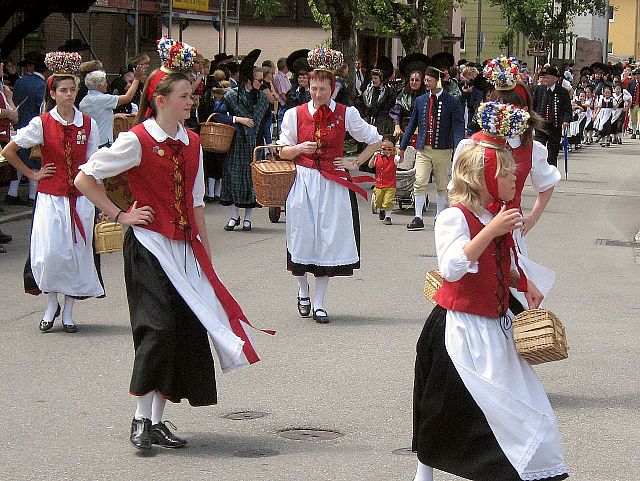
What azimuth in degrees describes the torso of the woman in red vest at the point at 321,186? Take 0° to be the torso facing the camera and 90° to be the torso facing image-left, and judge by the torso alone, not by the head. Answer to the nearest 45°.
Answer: approximately 0°

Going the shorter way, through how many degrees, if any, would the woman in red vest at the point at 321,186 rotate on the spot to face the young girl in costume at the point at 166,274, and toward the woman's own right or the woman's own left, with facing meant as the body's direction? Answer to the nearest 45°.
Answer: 0° — they already face them

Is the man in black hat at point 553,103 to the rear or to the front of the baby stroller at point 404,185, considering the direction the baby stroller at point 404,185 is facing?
to the rear

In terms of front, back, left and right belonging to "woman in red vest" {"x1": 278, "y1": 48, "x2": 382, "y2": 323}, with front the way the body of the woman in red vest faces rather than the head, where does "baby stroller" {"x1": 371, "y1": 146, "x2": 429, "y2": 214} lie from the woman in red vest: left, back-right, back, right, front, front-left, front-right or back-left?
back

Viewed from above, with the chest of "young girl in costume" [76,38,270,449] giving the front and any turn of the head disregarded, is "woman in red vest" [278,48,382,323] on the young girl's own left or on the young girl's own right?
on the young girl's own left

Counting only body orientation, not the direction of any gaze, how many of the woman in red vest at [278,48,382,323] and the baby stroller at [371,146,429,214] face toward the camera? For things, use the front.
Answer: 2

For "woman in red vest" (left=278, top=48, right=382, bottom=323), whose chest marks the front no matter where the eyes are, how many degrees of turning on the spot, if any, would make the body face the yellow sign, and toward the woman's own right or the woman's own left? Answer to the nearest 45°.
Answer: approximately 180°
